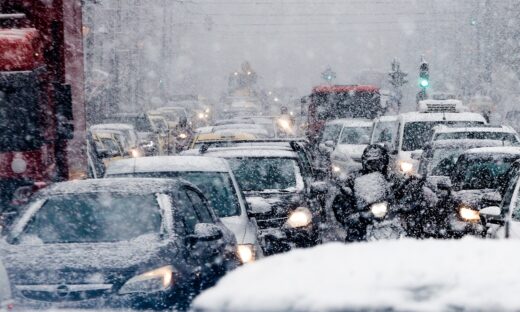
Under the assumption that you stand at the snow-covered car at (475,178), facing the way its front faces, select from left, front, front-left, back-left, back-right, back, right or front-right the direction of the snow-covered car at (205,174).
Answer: front-right

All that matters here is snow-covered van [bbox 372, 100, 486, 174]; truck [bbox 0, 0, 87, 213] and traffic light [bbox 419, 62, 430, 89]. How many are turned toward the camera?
3

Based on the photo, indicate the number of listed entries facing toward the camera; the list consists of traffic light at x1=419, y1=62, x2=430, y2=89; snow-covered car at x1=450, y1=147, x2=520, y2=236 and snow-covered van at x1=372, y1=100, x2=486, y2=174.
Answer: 3

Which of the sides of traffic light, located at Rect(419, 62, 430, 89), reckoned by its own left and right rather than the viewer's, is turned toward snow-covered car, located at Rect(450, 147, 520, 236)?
front

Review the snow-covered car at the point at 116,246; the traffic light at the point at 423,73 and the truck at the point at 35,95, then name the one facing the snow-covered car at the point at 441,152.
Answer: the traffic light

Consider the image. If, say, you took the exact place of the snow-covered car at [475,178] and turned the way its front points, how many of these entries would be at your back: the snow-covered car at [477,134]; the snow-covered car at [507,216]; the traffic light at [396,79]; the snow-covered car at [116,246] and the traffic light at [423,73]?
3

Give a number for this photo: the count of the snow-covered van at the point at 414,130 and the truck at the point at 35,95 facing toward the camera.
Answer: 2

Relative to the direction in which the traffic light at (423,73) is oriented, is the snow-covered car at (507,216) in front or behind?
in front

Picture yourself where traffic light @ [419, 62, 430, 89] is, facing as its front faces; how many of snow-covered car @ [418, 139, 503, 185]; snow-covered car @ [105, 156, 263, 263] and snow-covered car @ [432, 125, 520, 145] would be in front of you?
3

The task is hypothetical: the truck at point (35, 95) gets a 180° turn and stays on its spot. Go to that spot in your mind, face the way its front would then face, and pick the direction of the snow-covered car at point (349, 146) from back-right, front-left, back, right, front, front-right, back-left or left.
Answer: front-right
